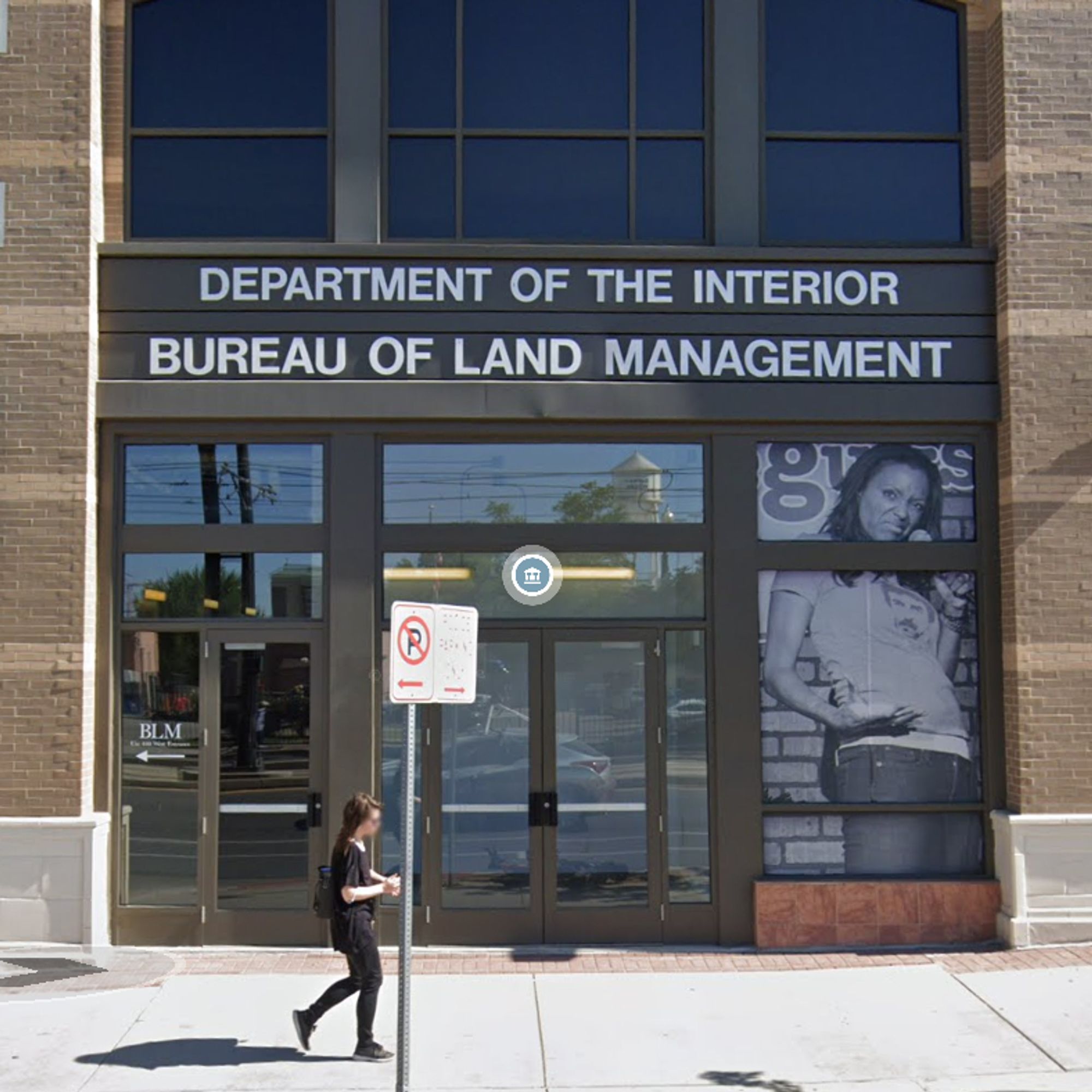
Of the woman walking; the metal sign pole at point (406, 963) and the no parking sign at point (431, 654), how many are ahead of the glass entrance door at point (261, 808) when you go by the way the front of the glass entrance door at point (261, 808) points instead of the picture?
3

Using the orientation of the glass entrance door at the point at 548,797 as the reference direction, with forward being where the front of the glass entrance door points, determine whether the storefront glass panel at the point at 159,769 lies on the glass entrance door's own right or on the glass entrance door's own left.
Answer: on the glass entrance door's own right

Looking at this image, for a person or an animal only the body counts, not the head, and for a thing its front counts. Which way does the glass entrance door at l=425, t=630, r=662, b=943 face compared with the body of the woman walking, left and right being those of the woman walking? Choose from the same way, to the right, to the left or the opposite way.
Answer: to the right

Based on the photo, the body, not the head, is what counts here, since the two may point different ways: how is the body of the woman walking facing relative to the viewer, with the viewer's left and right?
facing to the right of the viewer

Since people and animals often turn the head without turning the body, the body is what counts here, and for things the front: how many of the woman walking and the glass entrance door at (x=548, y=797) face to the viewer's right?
1

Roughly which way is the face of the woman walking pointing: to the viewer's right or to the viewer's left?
to the viewer's right

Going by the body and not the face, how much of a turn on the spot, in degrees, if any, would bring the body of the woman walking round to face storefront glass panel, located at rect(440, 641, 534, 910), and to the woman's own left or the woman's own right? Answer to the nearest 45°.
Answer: approximately 90° to the woman's own left

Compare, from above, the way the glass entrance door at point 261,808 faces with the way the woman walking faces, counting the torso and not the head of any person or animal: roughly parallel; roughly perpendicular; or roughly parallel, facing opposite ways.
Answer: roughly perpendicular
